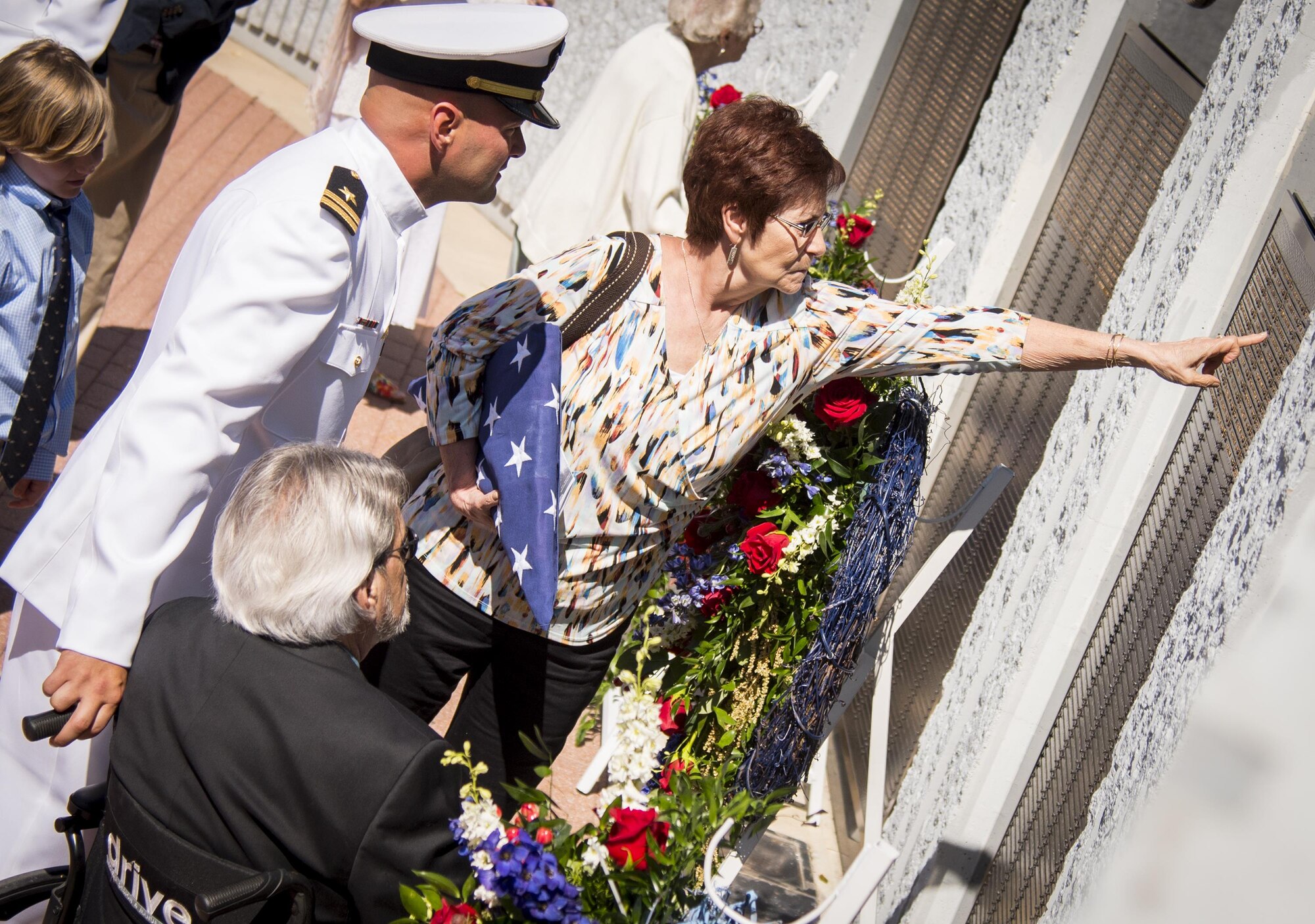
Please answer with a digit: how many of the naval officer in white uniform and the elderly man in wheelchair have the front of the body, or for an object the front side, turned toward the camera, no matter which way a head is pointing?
0

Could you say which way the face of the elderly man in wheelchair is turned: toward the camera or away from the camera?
away from the camera

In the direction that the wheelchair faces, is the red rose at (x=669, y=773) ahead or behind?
ahead

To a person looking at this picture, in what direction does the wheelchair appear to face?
facing away from the viewer and to the right of the viewer

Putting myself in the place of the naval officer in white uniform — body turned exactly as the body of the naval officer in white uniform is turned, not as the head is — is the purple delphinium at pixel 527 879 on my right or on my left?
on my right

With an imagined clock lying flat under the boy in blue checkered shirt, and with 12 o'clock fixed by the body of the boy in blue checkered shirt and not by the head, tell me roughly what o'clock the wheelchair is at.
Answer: The wheelchair is roughly at 1 o'clock from the boy in blue checkered shirt.

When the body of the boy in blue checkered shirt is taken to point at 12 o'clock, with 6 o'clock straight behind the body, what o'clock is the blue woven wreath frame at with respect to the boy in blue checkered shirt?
The blue woven wreath frame is roughly at 12 o'clock from the boy in blue checkered shirt.

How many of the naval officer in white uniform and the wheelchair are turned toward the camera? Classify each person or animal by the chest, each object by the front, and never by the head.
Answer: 0

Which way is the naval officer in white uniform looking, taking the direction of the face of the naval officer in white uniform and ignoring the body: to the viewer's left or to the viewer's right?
to the viewer's right

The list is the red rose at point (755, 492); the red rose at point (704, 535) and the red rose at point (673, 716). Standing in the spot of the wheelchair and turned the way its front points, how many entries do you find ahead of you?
3

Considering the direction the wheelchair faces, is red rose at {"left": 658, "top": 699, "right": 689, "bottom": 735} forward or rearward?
forward

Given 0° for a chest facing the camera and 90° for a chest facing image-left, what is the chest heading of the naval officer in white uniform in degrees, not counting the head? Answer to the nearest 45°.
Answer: approximately 270°

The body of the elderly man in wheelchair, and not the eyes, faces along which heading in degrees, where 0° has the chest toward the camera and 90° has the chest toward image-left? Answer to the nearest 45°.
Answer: approximately 225°
